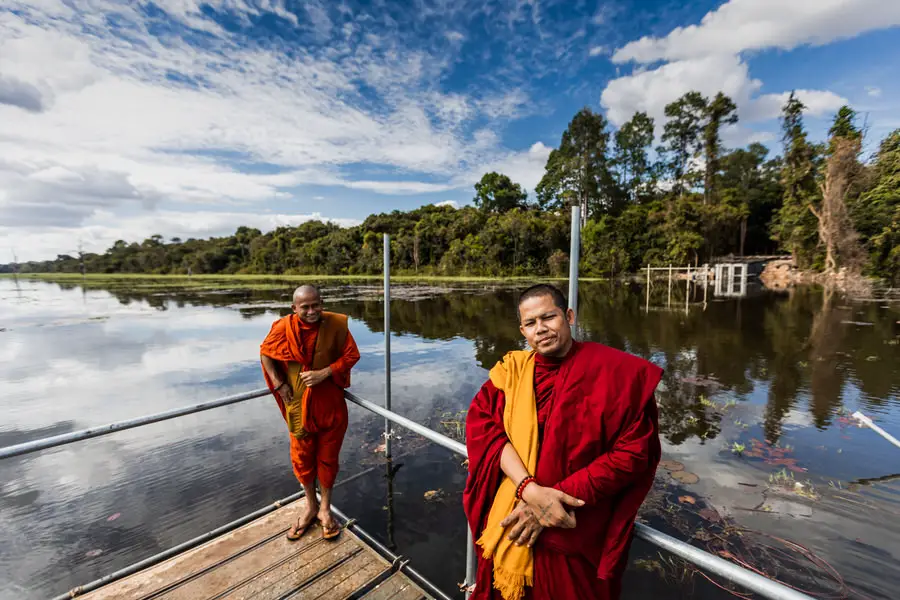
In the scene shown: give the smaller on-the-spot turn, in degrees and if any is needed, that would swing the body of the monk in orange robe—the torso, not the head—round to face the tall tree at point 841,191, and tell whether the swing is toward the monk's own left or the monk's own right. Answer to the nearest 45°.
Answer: approximately 90° to the monk's own left

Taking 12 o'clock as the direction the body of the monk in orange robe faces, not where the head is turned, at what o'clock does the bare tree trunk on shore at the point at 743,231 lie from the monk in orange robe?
The bare tree trunk on shore is roughly at 8 o'clock from the monk in orange robe.

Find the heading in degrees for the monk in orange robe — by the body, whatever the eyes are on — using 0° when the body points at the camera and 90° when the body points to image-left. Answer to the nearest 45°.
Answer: approximately 0°

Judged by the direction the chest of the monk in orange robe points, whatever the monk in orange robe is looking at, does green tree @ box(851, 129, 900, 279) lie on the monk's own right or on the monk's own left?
on the monk's own left

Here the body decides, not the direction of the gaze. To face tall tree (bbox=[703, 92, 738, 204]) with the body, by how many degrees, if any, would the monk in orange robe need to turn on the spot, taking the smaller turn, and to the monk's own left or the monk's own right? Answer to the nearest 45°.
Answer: approximately 135° to the monk's own left

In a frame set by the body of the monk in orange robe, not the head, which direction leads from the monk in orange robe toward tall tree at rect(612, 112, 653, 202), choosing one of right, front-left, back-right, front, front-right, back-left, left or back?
back-left

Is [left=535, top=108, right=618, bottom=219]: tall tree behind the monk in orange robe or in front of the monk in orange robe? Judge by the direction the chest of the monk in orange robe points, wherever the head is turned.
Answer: behind

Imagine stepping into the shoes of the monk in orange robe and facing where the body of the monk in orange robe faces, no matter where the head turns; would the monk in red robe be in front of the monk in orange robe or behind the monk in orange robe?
in front

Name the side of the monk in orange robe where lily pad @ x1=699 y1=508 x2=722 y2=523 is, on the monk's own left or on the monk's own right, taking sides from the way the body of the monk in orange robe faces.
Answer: on the monk's own left

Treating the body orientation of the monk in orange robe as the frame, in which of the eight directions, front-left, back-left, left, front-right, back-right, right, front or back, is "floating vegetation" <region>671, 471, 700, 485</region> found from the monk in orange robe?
left
